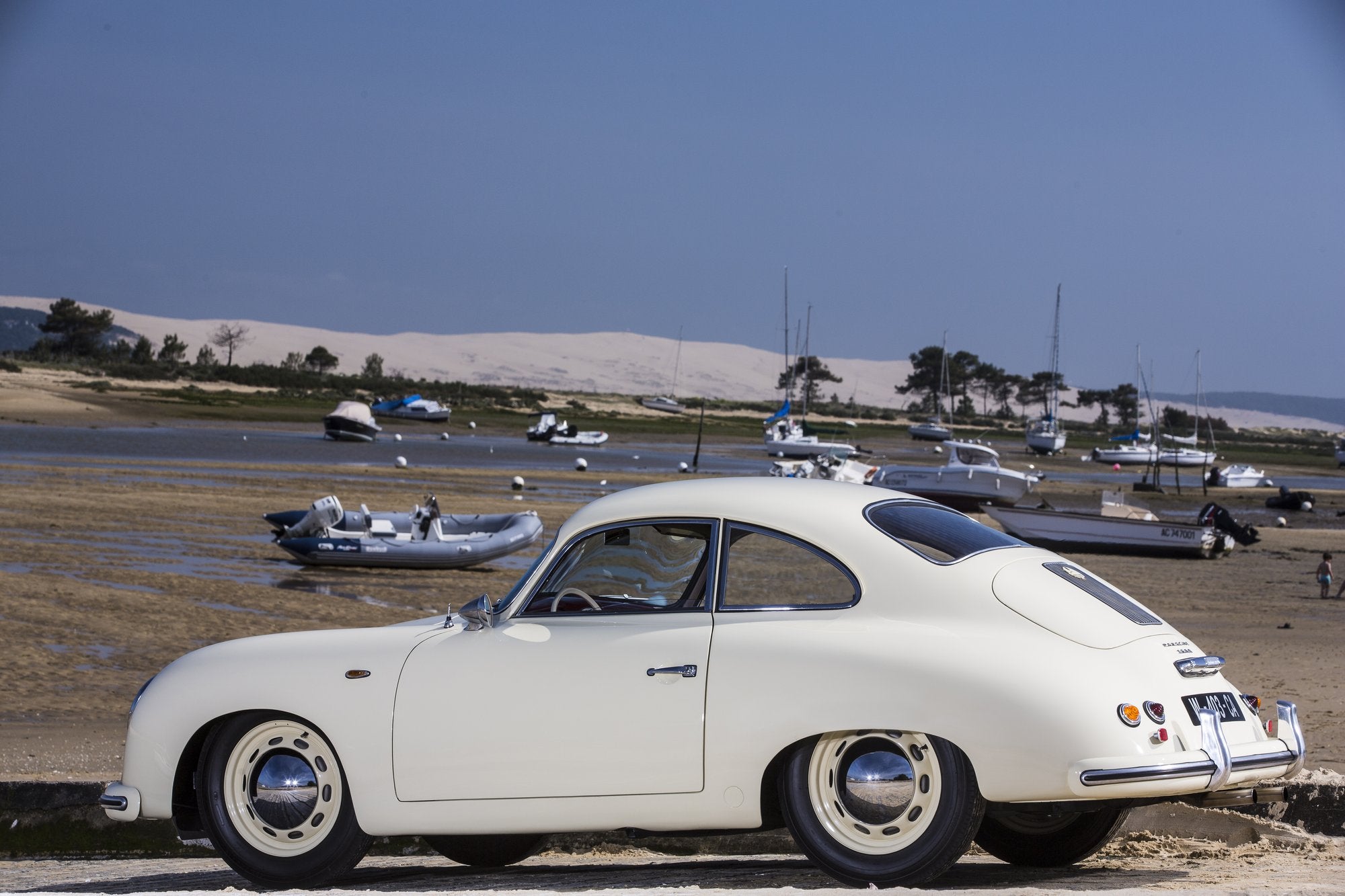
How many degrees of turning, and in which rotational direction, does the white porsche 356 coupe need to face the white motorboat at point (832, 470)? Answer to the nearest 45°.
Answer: approximately 45° to its right

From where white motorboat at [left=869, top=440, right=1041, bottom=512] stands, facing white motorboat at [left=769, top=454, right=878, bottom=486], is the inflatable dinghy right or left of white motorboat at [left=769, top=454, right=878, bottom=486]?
left

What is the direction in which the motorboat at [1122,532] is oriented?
to the viewer's left

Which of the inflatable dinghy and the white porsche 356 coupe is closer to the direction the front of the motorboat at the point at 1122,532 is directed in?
the inflatable dinghy

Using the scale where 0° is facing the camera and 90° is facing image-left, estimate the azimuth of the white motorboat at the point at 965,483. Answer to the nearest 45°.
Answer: approximately 315°

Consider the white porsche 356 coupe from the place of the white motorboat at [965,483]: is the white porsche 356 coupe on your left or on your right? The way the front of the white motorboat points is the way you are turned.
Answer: on your right

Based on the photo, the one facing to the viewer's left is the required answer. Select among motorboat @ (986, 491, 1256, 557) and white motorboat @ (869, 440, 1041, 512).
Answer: the motorboat

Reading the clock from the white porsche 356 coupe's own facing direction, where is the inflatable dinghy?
The inflatable dinghy is roughly at 1 o'clock from the white porsche 356 coupe.

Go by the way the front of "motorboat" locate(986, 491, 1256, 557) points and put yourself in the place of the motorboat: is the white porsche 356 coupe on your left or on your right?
on your left

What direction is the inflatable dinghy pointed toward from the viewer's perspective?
to the viewer's right

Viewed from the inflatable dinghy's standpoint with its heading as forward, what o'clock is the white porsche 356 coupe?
The white porsche 356 coupe is roughly at 3 o'clock from the inflatable dinghy.

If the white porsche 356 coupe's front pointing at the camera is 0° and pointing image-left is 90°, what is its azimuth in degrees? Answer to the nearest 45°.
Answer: approximately 135°

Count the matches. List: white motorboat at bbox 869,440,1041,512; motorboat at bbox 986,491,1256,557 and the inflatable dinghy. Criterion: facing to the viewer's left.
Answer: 1

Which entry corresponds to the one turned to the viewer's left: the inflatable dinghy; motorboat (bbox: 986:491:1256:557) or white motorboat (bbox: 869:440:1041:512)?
the motorboat

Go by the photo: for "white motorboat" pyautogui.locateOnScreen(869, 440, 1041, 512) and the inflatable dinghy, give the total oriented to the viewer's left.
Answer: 0

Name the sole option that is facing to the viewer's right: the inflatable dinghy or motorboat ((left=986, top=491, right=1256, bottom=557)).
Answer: the inflatable dinghy

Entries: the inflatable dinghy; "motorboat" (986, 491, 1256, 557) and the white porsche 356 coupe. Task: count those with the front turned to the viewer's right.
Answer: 1

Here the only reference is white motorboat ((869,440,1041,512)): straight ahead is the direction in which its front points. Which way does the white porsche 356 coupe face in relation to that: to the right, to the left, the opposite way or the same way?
the opposite way
